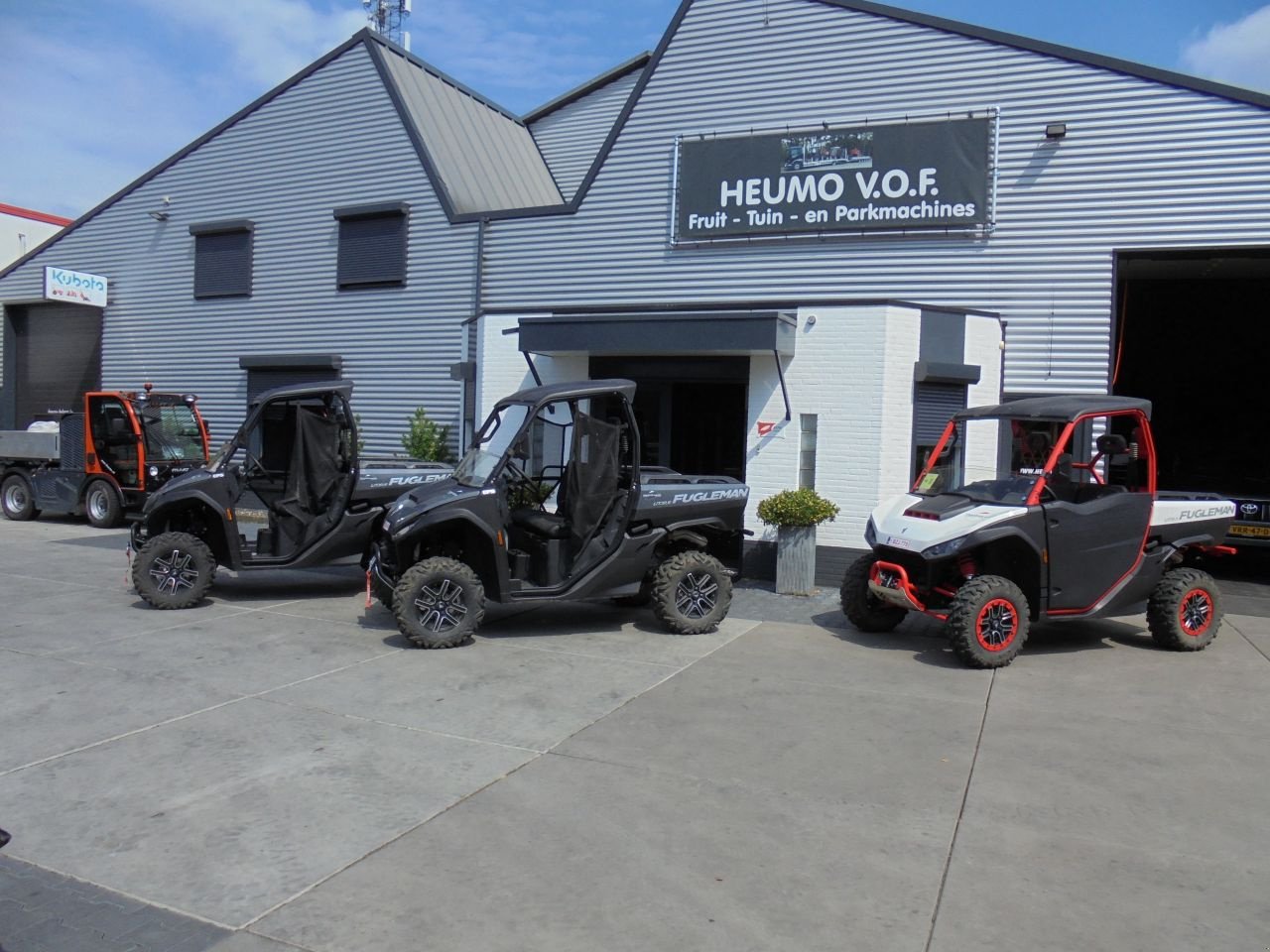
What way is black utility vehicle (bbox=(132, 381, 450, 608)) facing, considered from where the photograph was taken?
facing to the left of the viewer

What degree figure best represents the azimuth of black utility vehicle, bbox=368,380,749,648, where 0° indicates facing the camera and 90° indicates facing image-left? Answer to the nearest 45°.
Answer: approximately 90°

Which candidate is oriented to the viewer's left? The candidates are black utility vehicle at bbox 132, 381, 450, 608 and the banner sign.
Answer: the black utility vehicle

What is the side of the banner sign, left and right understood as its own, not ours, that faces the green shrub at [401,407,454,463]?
right

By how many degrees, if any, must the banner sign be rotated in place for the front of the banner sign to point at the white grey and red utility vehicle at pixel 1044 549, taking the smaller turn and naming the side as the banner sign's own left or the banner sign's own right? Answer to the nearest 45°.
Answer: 0° — it already faces it

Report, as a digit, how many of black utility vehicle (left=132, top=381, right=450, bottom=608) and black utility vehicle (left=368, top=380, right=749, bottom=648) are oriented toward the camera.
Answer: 0

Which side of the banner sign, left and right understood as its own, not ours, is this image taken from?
front

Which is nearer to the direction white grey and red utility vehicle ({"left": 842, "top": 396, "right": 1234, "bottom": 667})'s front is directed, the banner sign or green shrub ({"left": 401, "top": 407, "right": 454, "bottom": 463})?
the green shrub

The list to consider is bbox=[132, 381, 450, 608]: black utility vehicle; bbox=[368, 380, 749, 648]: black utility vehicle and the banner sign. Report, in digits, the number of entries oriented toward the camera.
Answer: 1

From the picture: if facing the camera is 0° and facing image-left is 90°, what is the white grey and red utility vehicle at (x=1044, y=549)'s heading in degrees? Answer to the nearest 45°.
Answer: approximately 45°

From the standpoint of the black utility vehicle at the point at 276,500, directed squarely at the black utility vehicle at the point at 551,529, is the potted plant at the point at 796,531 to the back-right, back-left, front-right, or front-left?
front-left

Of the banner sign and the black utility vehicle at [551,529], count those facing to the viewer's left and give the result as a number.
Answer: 1

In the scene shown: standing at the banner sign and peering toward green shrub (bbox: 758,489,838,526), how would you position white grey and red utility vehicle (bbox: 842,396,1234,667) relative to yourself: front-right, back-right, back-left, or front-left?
front-left

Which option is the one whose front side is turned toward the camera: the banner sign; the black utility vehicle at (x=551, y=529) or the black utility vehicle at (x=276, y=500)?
the banner sign
